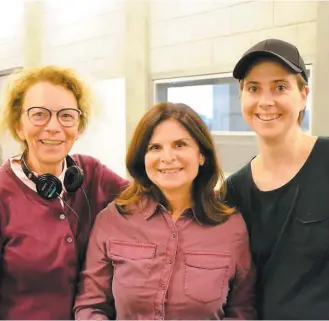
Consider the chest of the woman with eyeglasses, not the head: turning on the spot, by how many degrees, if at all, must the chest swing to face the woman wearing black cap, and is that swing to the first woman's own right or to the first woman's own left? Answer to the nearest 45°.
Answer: approximately 45° to the first woman's own left

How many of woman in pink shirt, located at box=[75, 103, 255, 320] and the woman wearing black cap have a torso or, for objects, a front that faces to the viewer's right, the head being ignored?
0

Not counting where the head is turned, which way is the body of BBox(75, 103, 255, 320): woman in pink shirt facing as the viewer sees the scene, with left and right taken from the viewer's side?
facing the viewer

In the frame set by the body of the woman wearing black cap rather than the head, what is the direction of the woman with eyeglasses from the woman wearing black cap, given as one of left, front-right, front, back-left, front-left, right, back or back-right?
front-right

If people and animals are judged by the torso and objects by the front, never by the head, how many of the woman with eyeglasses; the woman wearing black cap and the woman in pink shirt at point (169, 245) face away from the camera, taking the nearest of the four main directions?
0

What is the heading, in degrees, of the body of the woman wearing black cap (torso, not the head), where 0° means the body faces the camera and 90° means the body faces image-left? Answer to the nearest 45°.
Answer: approximately 45°

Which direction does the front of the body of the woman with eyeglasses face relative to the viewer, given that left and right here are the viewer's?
facing the viewer and to the right of the viewer

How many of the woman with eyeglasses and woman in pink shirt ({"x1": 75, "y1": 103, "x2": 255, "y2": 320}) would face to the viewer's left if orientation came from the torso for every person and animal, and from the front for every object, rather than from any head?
0
